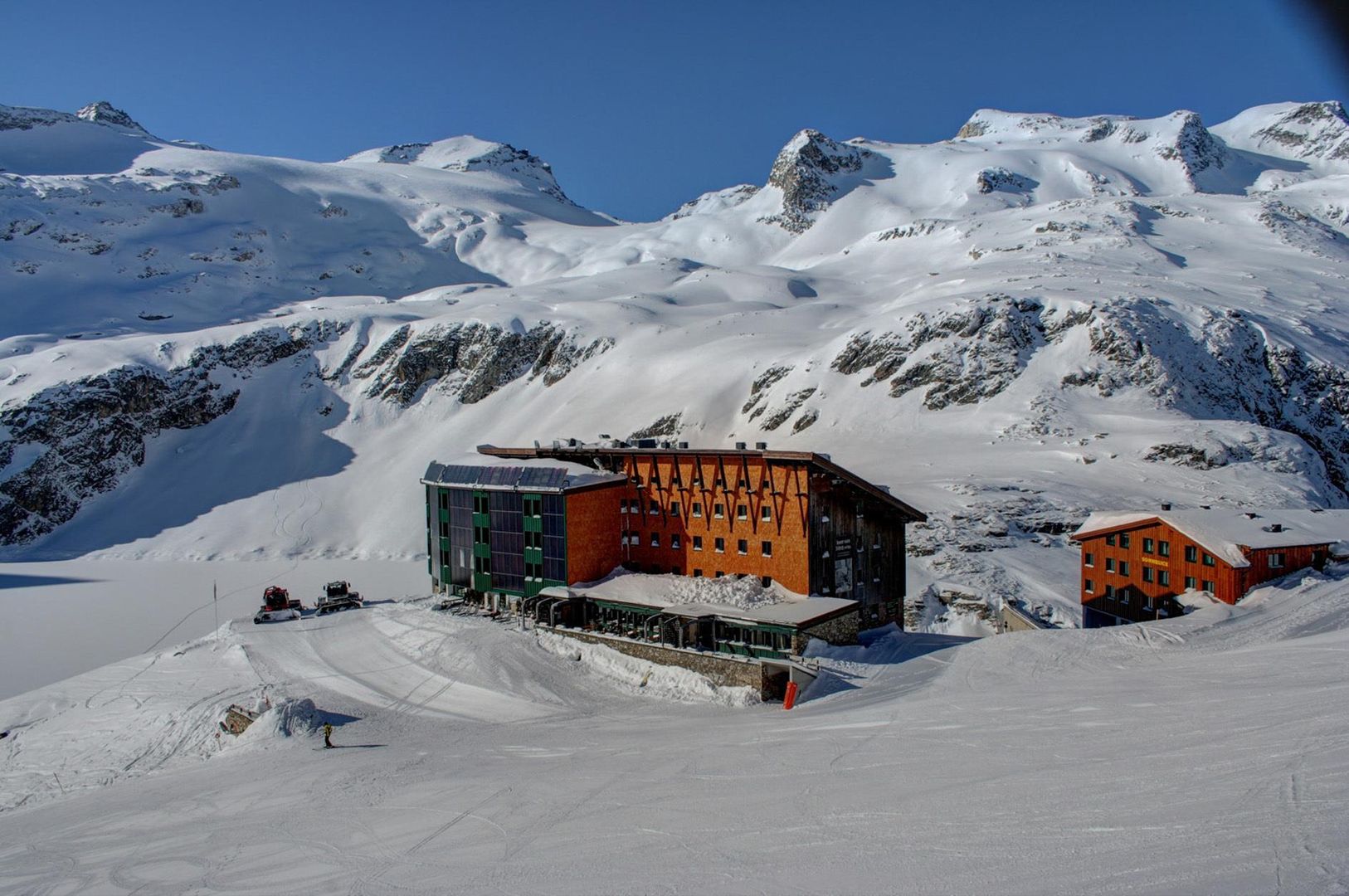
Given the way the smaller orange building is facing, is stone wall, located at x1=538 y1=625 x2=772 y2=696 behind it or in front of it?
in front

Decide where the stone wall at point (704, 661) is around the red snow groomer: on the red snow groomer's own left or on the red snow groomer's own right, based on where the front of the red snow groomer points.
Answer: on the red snow groomer's own left

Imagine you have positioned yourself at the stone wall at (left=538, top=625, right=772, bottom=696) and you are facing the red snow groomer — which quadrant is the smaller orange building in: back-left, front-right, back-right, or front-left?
back-right

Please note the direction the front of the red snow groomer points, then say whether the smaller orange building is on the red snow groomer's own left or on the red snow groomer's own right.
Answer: on the red snow groomer's own left
